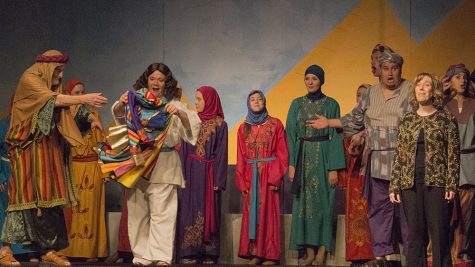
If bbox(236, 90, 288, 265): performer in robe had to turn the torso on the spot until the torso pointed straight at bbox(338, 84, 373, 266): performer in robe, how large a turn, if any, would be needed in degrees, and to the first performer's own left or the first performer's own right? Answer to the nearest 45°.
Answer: approximately 90° to the first performer's own left

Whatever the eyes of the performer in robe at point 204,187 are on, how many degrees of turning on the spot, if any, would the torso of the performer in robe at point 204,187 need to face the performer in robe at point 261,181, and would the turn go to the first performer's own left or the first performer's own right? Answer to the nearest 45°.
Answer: approximately 135° to the first performer's own left

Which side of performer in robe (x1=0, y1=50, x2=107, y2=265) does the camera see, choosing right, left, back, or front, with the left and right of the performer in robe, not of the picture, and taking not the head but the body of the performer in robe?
right

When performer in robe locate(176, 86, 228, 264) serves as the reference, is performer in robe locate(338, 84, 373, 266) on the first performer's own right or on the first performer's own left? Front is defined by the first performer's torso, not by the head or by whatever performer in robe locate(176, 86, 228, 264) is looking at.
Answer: on the first performer's own left

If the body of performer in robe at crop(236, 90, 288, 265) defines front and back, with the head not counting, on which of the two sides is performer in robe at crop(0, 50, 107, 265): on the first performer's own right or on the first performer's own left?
on the first performer's own right

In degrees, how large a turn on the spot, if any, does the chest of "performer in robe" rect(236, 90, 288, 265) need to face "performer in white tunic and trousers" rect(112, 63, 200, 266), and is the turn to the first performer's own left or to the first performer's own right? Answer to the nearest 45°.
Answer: approximately 45° to the first performer's own right

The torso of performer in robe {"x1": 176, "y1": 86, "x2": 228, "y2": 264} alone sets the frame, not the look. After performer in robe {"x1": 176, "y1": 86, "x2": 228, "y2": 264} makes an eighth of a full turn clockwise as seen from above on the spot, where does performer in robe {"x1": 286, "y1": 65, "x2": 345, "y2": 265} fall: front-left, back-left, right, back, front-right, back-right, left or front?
back

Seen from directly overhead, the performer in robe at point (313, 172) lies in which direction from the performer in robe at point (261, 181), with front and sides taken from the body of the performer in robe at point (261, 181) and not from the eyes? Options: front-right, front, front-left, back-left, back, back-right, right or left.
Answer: left
